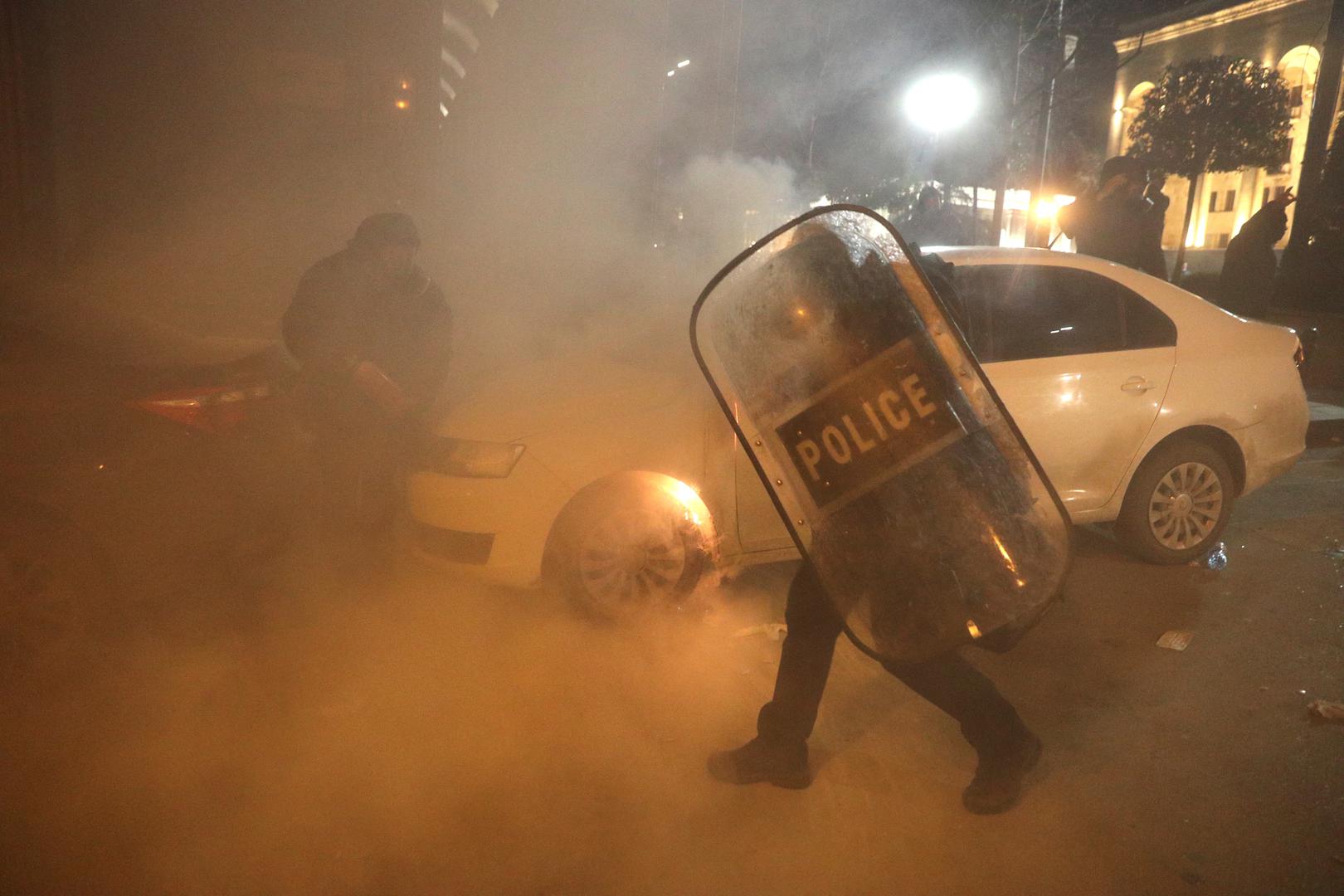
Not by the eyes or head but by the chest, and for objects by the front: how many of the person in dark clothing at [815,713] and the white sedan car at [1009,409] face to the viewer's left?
2

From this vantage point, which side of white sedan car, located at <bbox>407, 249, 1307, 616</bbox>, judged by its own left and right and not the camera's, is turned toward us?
left

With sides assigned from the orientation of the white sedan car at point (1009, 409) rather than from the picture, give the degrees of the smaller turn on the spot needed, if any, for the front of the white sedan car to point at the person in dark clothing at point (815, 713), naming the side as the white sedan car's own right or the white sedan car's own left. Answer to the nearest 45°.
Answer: approximately 90° to the white sedan car's own left

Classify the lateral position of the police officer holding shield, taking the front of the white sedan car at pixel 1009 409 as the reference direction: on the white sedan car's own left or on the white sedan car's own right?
on the white sedan car's own left
